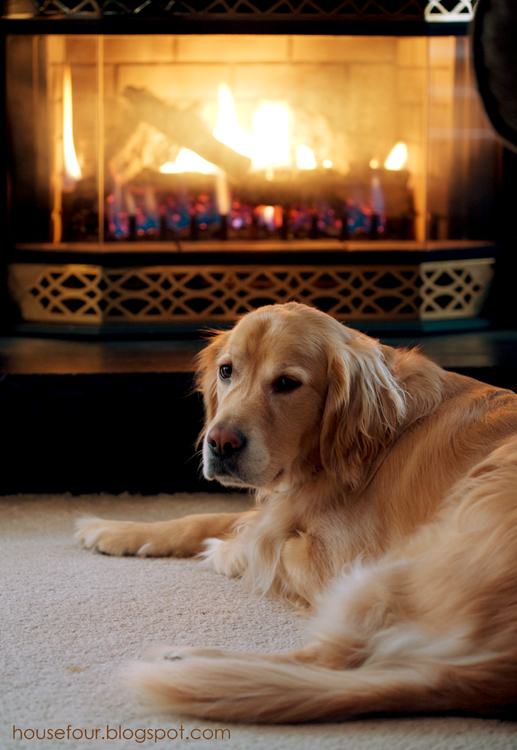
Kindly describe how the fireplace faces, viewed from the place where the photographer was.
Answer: facing the viewer

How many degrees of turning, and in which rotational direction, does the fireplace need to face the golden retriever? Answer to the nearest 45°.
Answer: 0° — it already faces it
